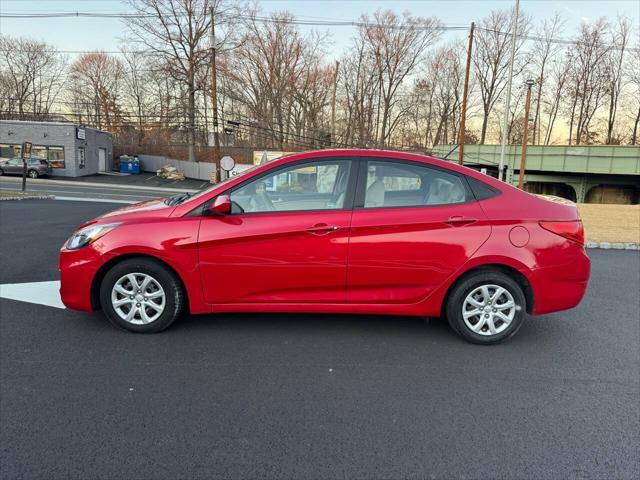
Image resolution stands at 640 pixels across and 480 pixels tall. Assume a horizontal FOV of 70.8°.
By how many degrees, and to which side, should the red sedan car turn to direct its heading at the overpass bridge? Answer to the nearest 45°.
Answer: approximately 135° to its right

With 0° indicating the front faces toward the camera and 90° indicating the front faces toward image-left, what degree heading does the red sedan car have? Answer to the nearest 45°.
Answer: approximately 90°

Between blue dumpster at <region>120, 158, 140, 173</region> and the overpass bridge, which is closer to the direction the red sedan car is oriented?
the blue dumpster

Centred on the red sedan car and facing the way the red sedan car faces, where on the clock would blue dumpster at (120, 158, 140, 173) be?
The blue dumpster is roughly at 2 o'clock from the red sedan car.
